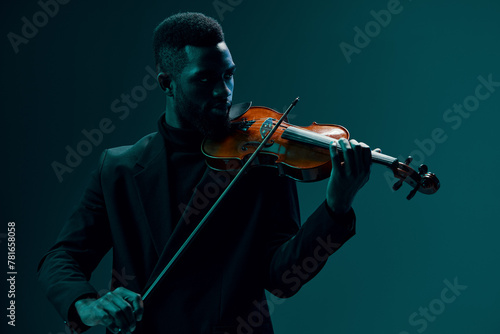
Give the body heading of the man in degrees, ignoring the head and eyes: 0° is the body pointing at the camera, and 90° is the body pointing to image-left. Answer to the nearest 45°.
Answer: approximately 0°
